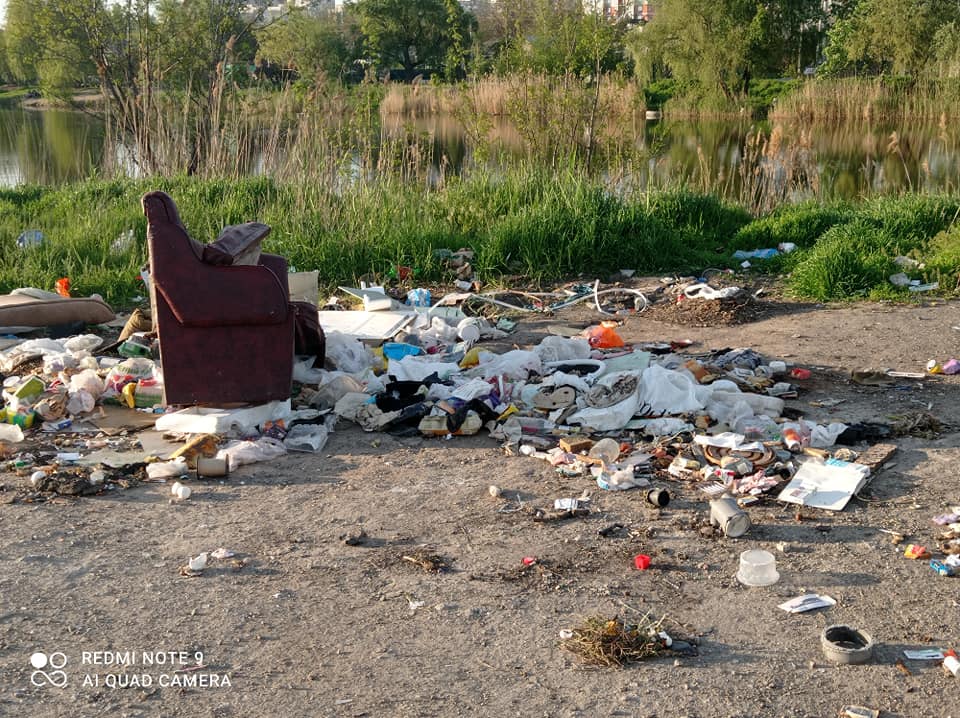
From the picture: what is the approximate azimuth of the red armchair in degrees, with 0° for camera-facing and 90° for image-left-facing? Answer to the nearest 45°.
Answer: approximately 270°

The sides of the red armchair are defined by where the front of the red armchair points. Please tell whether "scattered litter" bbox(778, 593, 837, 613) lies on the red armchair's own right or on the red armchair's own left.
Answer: on the red armchair's own right

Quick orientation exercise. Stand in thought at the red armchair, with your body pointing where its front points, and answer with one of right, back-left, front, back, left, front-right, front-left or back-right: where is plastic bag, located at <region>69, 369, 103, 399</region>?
back-left

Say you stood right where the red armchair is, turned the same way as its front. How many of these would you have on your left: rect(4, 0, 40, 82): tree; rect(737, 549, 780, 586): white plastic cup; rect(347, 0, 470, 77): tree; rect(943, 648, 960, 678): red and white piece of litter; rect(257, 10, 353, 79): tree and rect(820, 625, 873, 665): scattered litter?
3

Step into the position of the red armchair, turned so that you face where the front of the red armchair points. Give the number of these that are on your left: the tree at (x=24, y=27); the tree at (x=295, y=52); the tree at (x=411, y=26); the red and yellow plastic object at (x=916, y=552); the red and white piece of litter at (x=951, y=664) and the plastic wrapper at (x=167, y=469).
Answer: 3

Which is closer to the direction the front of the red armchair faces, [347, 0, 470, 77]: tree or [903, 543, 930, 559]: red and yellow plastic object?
the red and yellow plastic object

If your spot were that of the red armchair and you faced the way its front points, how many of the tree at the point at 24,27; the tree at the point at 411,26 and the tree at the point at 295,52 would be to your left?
3

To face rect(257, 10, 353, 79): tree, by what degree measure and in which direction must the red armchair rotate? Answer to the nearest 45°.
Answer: approximately 90° to its left

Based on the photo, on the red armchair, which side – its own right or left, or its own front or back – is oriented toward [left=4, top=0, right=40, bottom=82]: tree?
left

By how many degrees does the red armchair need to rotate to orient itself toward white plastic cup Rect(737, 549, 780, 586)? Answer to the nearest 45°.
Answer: approximately 45° to its right
